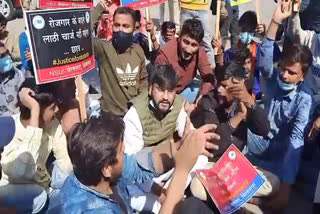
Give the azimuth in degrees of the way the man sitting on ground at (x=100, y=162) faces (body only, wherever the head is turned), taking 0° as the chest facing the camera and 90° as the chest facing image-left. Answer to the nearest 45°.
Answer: approximately 225°

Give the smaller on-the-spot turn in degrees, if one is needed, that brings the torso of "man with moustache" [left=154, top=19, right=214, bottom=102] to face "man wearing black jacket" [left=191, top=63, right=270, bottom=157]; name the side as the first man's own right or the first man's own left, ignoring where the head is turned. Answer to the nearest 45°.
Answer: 0° — they already face them

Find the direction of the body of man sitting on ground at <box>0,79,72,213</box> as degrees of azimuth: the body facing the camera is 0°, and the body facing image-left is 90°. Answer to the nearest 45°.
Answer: approximately 315°

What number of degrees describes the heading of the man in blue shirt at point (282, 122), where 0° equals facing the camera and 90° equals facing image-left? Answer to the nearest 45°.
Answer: approximately 45°

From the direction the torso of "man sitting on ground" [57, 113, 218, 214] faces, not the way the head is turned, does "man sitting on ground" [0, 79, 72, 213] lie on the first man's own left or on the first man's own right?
on the first man's own left

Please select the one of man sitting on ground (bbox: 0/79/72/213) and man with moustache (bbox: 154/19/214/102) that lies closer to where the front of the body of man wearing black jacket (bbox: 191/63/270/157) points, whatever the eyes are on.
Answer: the man sitting on ground

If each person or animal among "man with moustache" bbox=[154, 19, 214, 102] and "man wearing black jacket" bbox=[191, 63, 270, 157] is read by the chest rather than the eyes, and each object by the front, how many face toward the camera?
2

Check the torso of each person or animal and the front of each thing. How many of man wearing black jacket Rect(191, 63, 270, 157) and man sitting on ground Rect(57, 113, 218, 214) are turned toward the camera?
1
